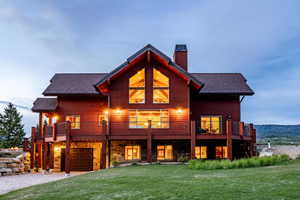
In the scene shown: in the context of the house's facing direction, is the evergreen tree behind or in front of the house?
behind

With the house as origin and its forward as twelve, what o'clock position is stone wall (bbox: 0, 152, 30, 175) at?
The stone wall is roughly at 3 o'clock from the house.

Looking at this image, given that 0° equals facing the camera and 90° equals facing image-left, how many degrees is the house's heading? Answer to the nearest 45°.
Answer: approximately 0°
